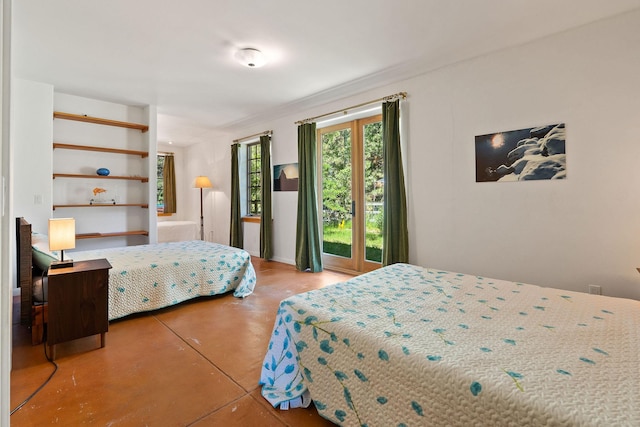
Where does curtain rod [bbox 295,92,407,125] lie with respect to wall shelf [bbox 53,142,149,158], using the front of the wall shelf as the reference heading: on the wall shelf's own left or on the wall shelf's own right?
on the wall shelf's own left

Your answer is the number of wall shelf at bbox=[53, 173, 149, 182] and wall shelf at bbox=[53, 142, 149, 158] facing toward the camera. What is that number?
2

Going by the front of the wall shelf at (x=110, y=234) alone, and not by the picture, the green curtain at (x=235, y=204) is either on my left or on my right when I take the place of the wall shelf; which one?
on my left

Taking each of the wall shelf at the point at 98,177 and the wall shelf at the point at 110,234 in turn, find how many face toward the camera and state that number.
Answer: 2

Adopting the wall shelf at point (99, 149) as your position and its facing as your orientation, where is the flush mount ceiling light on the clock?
The flush mount ceiling light is roughly at 11 o'clock from the wall shelf.

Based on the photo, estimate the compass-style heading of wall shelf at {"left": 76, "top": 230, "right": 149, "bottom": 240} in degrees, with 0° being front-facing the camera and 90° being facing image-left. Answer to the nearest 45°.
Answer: approximately 0°

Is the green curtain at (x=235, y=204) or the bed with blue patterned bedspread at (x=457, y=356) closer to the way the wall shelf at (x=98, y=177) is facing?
the bed with blue patterned bedspread

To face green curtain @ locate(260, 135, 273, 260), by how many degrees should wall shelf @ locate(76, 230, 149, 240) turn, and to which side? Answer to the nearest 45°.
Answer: approximately 90° to its left
